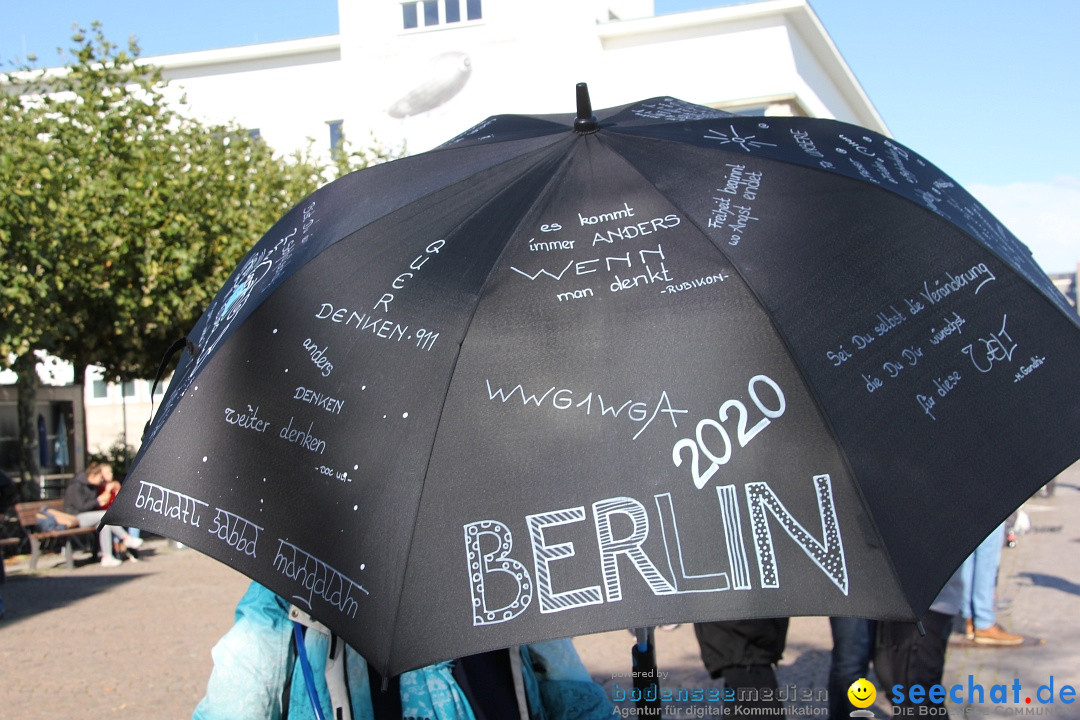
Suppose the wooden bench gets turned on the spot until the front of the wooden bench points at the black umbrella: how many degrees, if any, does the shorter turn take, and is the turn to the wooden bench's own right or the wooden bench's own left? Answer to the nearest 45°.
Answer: approximately 45° to the wooden bench's own right

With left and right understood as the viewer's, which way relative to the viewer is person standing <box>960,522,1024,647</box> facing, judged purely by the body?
facing to the right of the viewer

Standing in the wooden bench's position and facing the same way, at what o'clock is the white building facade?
The white building facade is roughly at 9 o'clock from the wooden bench.

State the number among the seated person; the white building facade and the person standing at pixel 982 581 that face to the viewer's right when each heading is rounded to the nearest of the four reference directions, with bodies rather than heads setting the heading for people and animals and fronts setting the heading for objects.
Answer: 2

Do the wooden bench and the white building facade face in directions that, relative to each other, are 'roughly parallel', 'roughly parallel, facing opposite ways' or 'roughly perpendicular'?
roughly perpendicular

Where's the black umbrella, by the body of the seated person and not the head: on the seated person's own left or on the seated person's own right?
on the seated person's own right

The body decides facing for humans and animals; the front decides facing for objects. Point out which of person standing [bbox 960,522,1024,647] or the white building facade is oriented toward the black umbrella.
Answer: the white building facade

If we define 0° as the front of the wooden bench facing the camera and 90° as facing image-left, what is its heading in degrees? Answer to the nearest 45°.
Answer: approximately 315°

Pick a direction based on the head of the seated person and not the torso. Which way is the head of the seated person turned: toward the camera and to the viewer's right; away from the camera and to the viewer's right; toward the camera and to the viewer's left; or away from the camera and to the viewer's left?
toward the camera and to the viewer's right

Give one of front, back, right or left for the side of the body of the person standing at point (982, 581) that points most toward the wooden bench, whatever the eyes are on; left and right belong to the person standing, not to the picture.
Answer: back

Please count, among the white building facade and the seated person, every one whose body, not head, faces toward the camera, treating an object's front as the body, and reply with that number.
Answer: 1

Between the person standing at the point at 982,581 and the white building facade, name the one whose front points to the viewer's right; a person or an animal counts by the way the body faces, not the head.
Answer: the person standing

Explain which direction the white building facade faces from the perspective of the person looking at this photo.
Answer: facing the viewer

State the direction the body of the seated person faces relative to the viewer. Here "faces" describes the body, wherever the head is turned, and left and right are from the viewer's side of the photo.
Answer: facing to the right of the viewer

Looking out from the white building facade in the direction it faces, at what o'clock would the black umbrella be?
The black umbrella is roughly at 12 o'clock from the white building facade.
